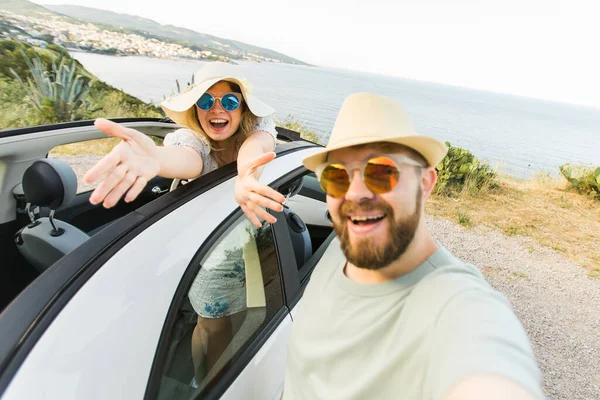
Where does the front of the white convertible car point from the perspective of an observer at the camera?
facing away from the viewer and to the right of the viewer

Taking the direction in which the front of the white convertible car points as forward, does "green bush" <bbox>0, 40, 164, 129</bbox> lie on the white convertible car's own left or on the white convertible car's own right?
on the white convertible car's own left

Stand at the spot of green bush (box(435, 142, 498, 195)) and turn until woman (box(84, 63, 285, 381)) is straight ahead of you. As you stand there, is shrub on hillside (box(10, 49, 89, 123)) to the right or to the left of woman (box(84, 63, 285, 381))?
right

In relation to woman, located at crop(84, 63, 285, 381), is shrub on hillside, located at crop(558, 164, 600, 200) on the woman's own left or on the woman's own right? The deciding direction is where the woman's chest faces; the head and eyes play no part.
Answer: on the woman's own left

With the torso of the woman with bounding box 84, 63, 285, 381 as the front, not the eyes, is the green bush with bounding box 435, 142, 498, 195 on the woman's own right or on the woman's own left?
on the woman's own left

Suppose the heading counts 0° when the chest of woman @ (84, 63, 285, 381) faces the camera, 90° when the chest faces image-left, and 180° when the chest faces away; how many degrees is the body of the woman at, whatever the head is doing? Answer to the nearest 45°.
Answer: approximately 0°
